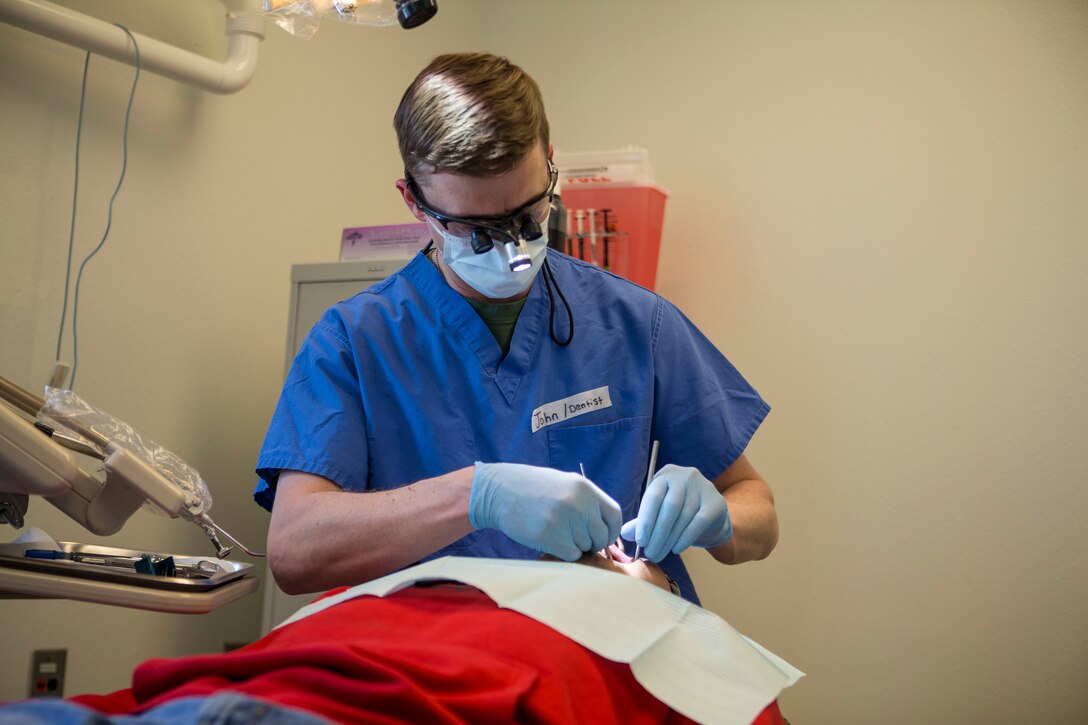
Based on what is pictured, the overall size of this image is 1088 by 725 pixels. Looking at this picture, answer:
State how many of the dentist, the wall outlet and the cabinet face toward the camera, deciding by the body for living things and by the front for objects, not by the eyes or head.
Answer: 3

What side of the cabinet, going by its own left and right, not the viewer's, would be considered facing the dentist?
front

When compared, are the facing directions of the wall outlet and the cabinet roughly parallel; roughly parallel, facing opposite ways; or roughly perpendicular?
roughly parallel

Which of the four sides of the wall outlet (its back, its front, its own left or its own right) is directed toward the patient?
front

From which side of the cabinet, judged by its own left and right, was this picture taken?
front

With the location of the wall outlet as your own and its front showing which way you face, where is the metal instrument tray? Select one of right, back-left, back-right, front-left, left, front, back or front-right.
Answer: front

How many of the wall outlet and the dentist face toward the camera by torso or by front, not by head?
2

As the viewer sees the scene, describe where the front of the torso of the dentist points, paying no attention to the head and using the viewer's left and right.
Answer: facing the viewer

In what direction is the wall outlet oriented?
toward the camera

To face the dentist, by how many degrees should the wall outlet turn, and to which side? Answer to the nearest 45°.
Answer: approximately 45° to its left

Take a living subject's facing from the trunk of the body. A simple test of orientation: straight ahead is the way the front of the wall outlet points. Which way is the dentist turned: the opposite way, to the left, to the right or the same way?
the same way

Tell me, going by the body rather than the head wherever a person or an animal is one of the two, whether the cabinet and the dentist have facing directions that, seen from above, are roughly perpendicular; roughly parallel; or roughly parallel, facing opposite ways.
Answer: roughly parallel

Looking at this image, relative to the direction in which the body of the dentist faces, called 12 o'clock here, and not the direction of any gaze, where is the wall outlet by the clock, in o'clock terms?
The wall outlet is roughly at 4 o'clock from the dentist.

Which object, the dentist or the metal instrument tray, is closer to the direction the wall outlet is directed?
the metal instrument tray
